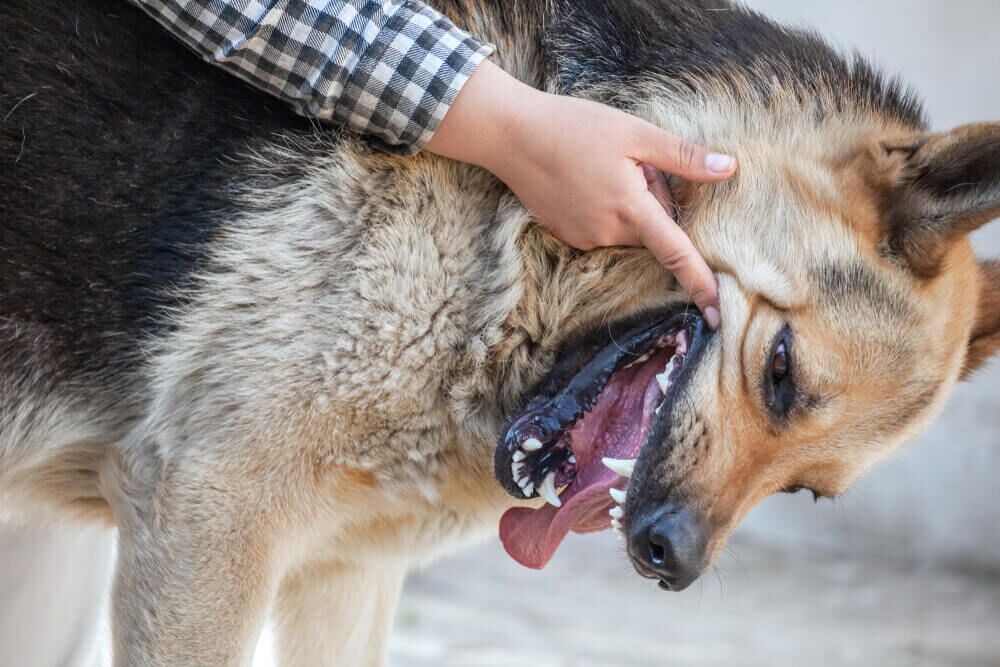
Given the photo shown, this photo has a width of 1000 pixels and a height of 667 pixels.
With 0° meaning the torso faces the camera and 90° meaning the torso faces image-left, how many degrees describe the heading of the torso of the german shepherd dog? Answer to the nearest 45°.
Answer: approximately 270°
